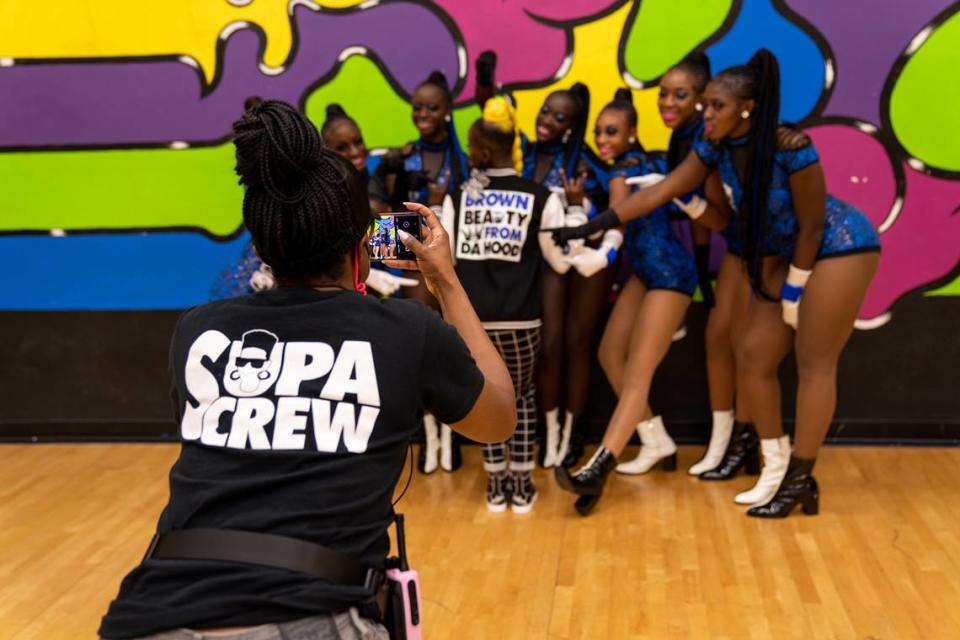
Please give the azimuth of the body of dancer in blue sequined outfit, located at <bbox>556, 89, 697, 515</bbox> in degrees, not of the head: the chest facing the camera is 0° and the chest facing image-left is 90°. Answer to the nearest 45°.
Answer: approximately 45°

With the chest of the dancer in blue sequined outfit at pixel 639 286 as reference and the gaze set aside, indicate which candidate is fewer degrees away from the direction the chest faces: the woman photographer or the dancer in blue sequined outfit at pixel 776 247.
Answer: the woman photographer

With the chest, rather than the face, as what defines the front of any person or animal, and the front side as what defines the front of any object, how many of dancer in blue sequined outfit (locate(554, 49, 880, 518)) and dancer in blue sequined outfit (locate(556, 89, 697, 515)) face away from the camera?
0

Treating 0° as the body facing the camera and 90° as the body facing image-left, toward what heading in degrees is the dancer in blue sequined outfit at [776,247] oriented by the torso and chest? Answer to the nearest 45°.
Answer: approximately 90°

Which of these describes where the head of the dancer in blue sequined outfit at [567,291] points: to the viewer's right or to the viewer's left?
to the viewer's left
